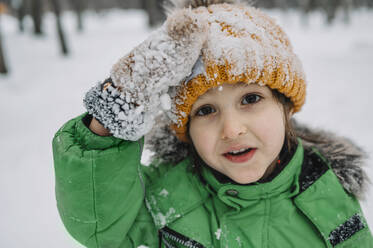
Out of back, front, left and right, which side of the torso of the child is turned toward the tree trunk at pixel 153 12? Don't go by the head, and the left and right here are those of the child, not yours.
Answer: back

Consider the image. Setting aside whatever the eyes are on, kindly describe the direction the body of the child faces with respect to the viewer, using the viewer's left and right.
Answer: facing the viewer

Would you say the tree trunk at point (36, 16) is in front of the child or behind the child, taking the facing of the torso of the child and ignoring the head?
behind

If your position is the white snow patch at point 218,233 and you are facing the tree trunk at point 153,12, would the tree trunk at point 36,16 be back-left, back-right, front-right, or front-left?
front-left

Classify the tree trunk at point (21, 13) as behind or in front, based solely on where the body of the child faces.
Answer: behind
